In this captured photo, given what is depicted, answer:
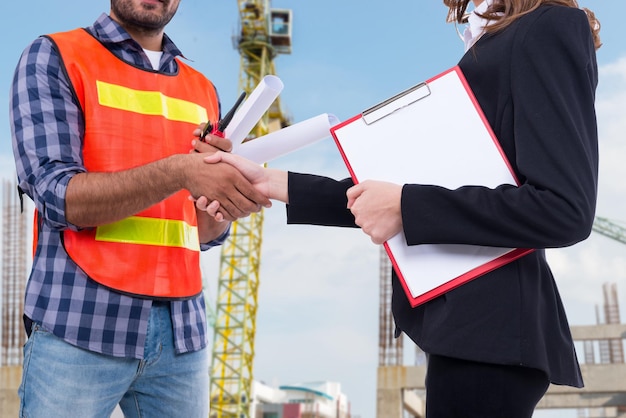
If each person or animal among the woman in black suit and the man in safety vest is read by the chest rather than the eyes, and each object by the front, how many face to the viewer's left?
1

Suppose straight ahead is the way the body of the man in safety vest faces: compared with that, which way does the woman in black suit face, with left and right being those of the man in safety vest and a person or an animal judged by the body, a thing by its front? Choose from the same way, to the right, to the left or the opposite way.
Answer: the opposite way

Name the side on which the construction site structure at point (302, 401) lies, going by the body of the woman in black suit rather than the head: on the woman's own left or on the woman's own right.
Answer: on the woman's own right

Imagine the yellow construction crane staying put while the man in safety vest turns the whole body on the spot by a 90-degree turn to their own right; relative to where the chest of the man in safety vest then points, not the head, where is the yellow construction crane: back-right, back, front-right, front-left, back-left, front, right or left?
back-right

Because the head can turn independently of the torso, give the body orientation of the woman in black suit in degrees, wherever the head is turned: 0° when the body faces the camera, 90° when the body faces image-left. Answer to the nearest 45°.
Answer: approximately 90°

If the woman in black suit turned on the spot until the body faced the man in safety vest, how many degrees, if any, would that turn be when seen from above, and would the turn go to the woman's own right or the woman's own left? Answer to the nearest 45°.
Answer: approximately 45° to the woman's own right

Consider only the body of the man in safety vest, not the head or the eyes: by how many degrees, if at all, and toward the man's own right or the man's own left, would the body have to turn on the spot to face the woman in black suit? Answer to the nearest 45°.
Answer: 0° — they already face them
